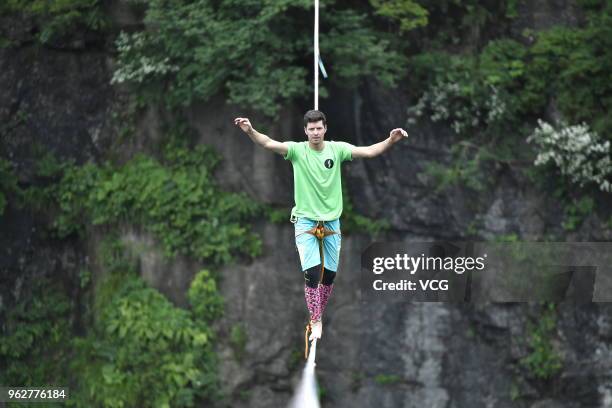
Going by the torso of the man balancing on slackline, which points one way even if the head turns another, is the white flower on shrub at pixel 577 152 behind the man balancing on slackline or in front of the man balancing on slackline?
behind

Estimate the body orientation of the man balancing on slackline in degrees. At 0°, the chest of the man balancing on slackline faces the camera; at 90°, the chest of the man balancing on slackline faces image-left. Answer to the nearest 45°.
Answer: approximately 0°

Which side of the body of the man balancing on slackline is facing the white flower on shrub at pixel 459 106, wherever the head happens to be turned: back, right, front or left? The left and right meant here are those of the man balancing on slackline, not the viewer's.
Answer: back
